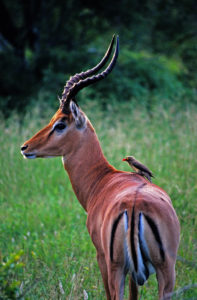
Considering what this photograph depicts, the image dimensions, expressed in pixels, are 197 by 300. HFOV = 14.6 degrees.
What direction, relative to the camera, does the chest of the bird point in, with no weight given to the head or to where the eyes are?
to the viewer's left

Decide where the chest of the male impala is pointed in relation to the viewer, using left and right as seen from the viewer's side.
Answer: facing away from the viewer and to the left of the viewer
